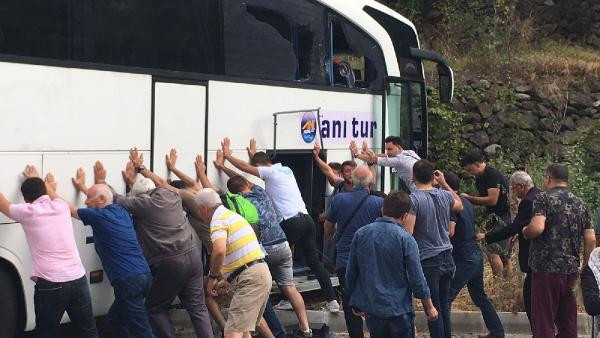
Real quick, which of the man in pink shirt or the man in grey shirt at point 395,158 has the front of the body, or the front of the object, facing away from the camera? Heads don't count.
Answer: the man in pink shirt

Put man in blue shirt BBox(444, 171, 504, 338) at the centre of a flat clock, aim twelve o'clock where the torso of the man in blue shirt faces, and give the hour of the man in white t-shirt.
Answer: The man in white t-shirt is roughly at 11 o'clock from the man in blue shirt.

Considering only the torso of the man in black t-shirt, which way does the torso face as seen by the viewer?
to the viewer's left

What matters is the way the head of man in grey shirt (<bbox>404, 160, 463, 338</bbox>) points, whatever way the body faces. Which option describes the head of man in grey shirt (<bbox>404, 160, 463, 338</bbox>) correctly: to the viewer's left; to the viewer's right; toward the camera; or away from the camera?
away from the camera

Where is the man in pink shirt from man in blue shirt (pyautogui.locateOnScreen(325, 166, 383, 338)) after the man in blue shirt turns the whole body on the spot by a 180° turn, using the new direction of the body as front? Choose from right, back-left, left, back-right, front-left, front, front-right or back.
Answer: front-right

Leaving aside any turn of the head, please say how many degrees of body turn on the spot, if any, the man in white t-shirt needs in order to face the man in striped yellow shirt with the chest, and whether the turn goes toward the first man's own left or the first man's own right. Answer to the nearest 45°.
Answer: approximately 135° to the first man's own left

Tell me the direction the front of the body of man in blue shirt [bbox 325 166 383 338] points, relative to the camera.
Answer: away from the camera

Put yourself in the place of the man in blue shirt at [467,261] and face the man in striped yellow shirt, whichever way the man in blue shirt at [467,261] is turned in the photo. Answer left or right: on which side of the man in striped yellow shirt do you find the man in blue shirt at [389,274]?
left

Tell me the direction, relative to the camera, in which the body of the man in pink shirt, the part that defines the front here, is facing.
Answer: away from the camera

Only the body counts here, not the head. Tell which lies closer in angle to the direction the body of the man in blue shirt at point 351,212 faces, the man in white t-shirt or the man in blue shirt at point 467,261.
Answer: the man in white t-shirt

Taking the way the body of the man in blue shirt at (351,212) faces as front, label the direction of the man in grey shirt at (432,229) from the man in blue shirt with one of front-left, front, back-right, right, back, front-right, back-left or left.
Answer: back-right

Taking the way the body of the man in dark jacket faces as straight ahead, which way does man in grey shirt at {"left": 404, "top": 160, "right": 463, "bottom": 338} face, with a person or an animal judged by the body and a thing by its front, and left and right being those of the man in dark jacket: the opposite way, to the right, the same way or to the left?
to the right

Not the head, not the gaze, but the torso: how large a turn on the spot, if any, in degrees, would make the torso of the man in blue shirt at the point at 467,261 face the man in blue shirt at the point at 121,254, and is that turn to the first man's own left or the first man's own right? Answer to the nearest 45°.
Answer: approximately 90° to the first man's own left

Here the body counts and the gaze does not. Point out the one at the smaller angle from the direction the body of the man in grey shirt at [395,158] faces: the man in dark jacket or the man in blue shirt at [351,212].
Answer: the man in blue shirt

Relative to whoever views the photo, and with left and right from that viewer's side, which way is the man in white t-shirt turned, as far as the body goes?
facing away from the viewer and to the left of the viewer

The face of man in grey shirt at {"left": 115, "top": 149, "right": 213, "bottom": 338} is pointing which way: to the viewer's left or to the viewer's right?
to the viewer's left

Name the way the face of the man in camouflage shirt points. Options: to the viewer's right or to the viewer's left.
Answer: to the viewer's left

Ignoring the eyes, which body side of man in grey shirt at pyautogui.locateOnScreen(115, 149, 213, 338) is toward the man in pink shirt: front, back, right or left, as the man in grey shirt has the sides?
left
